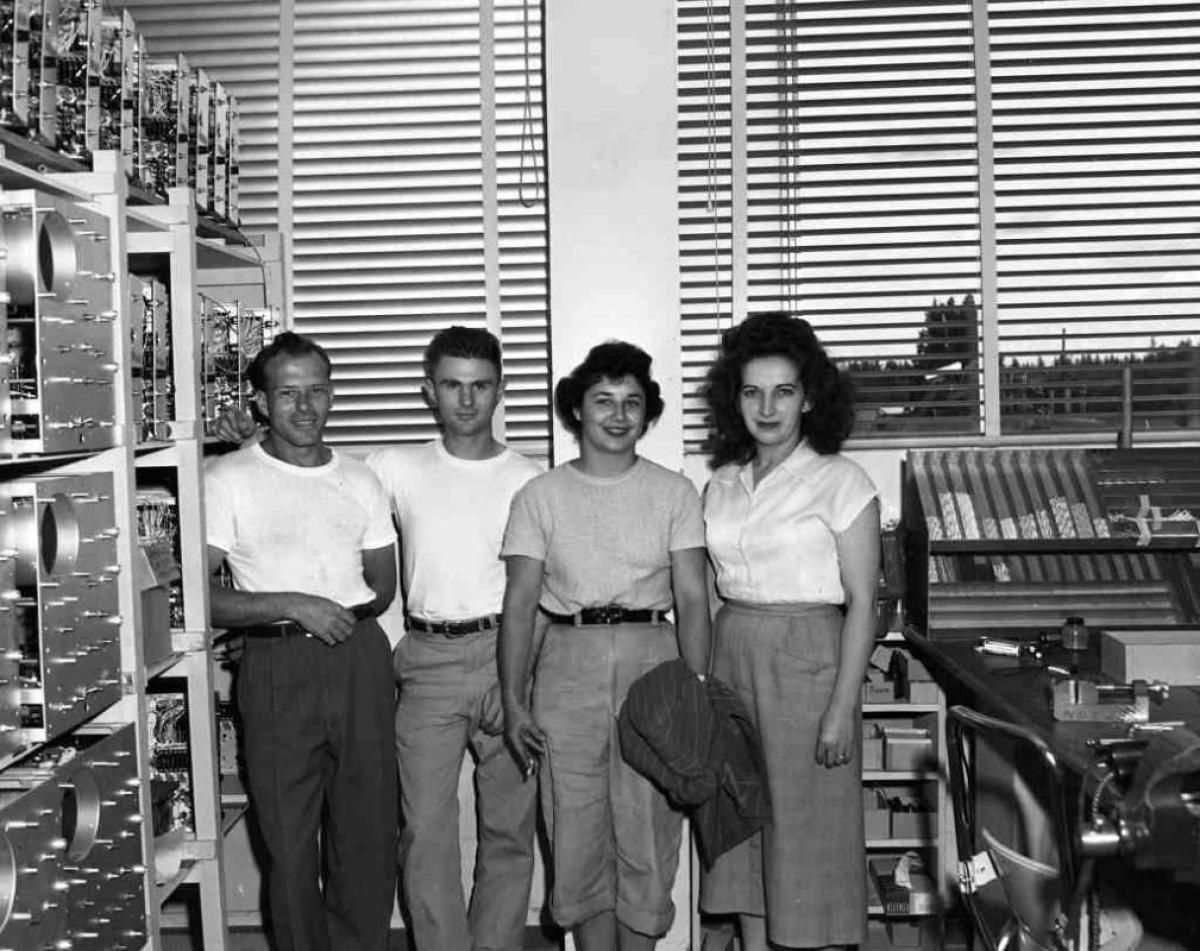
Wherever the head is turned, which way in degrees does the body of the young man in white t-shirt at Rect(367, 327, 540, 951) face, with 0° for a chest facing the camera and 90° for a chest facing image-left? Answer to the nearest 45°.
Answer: approximately 0°

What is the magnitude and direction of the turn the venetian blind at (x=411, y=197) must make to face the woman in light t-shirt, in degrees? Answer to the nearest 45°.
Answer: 0° — it already faces them

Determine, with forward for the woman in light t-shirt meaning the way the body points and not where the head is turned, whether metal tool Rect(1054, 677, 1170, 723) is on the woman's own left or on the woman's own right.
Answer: on the woman's own left

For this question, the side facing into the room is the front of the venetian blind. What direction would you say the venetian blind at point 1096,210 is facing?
toward the camera

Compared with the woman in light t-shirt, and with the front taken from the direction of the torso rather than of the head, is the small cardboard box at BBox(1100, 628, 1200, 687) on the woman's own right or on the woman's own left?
on the woman's own left

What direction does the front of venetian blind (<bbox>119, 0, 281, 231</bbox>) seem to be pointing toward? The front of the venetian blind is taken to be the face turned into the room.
toward the camera

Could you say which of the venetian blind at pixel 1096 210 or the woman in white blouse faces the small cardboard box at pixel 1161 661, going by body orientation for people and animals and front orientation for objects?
the venetian blind
